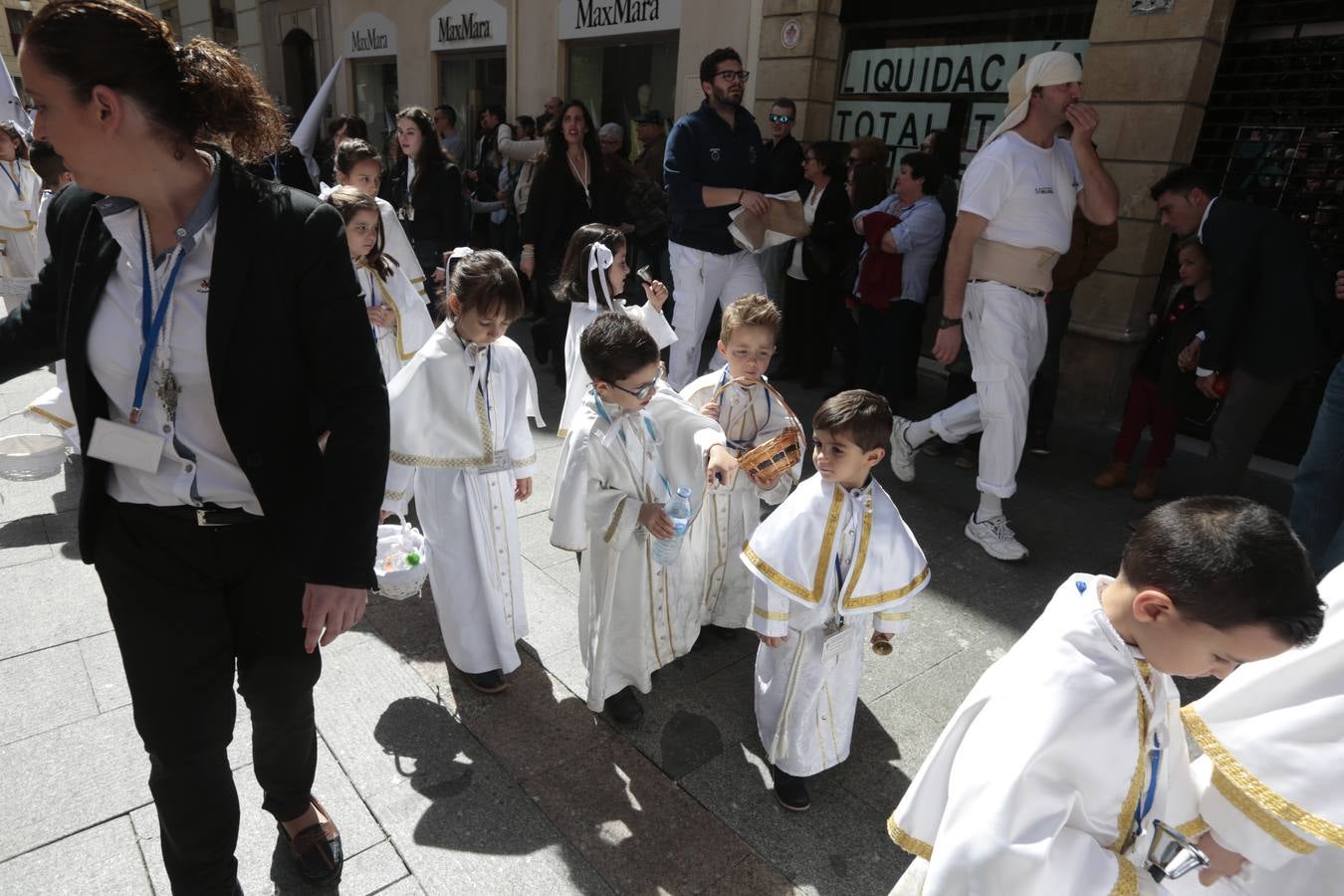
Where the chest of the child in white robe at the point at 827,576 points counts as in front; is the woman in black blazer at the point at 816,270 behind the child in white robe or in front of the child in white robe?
behind

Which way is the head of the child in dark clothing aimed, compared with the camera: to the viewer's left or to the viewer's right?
to the viewer's left

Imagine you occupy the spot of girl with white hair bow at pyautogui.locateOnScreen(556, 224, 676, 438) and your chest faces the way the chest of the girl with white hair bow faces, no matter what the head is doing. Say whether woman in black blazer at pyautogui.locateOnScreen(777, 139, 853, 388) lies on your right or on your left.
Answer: on your left

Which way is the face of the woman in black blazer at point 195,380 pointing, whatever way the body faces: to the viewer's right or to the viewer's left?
to the viewer's left

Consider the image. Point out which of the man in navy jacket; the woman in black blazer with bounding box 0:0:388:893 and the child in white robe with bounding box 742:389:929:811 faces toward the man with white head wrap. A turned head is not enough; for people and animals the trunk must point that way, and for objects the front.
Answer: the man in navy jacket

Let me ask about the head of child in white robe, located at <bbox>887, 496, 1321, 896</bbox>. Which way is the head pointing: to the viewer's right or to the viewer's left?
to the viewer's right

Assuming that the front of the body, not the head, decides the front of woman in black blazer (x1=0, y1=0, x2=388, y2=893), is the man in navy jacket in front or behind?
behind
